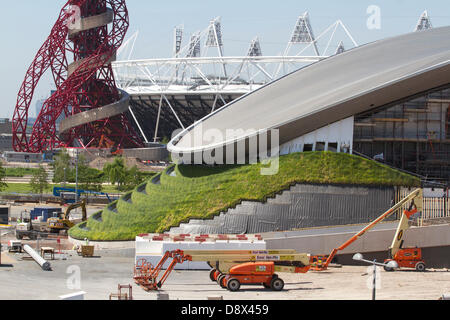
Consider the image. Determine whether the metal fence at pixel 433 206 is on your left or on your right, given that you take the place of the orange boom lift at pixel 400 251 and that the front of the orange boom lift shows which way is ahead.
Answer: on your right

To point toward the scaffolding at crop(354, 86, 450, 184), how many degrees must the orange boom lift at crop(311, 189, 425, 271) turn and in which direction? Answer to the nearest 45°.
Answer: approximately 90° to its right

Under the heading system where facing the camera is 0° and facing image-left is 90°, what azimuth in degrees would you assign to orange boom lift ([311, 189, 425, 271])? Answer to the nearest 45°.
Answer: approximately 90°
